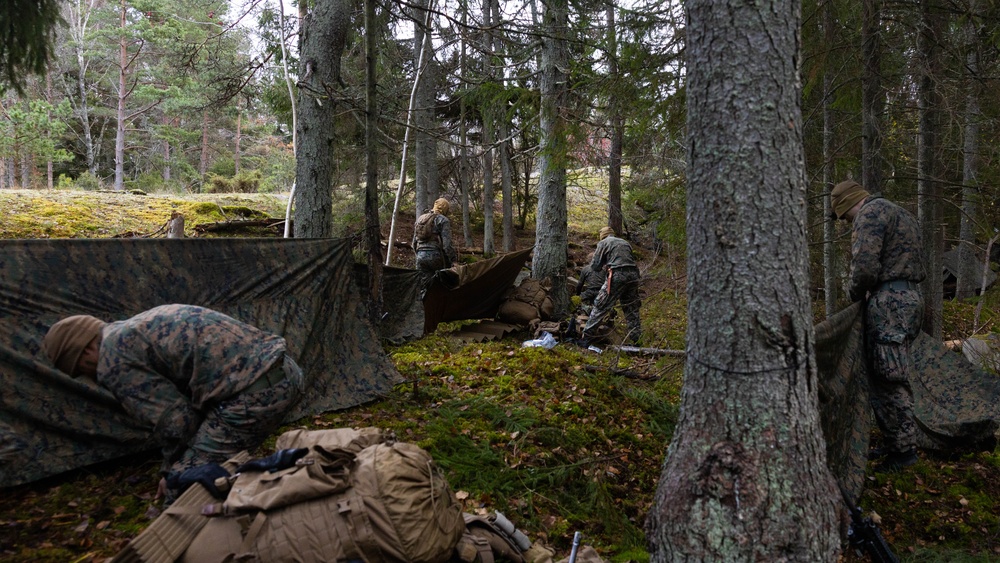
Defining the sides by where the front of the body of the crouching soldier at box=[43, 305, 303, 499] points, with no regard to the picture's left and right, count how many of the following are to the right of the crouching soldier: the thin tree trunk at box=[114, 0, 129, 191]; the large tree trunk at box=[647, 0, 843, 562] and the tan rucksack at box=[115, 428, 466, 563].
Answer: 1

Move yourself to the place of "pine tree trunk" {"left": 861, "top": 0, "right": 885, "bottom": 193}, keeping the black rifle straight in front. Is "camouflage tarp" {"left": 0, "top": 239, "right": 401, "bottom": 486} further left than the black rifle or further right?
right

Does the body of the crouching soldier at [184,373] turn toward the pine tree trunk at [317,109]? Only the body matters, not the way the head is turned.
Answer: no

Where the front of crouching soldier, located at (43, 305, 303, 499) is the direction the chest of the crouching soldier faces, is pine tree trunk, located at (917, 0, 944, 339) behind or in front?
behind

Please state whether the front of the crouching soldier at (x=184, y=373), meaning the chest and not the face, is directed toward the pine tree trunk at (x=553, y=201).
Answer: no

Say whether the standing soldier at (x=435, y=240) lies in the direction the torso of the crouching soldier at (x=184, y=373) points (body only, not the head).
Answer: no

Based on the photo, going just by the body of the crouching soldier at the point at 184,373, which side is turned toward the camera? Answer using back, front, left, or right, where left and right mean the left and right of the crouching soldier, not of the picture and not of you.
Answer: left

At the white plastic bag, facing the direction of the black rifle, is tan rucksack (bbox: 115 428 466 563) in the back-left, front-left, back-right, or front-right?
front-right

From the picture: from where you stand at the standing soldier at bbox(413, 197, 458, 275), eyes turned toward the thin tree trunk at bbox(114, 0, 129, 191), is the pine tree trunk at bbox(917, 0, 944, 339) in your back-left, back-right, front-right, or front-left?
back-right

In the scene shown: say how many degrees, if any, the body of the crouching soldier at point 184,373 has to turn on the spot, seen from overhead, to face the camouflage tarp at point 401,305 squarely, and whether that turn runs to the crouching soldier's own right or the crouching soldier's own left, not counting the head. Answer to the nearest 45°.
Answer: approximately 135° to the crouching soldier's own right

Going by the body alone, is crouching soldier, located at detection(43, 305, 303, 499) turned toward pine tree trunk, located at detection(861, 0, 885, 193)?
no

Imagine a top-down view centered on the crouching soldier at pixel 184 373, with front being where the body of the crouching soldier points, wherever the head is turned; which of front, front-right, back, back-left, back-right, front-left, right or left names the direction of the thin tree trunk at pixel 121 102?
right

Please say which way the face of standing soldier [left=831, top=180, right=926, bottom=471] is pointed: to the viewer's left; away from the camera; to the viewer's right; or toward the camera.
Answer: to the viewer's left

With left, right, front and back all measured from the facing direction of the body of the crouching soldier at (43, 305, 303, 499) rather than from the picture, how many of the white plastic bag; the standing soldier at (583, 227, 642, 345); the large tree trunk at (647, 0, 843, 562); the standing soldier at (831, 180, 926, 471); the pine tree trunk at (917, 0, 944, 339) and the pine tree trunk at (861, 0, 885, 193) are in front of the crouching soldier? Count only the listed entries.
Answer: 0

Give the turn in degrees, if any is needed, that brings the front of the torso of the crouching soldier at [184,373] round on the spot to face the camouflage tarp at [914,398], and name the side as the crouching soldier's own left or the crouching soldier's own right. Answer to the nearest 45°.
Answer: approximately 180°
